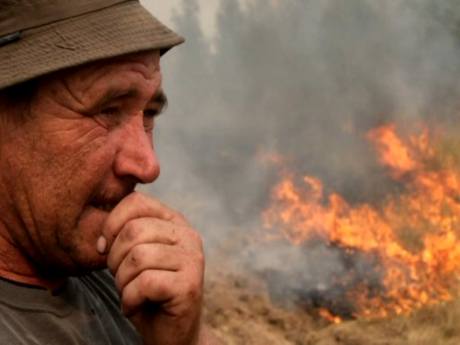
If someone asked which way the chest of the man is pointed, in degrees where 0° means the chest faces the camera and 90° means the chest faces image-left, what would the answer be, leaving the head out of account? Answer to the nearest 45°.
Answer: approximately 315°

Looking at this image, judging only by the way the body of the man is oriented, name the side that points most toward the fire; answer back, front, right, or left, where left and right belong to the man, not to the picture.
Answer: left
